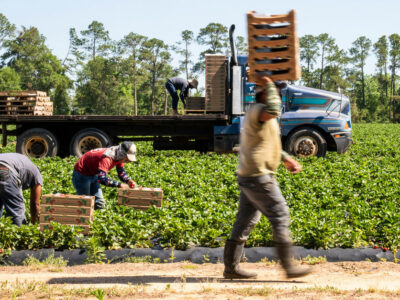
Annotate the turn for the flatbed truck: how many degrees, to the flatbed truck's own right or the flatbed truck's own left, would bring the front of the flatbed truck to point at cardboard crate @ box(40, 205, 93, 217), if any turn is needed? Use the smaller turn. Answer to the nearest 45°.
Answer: approximately 90° to the flatbed truck's own right

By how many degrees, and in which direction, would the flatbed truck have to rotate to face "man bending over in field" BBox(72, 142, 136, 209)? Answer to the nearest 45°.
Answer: approximately 90° to its right

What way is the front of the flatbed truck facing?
to the viewer's right

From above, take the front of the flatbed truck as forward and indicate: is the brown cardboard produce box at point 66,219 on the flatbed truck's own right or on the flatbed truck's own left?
on the flatbed truck's own right
